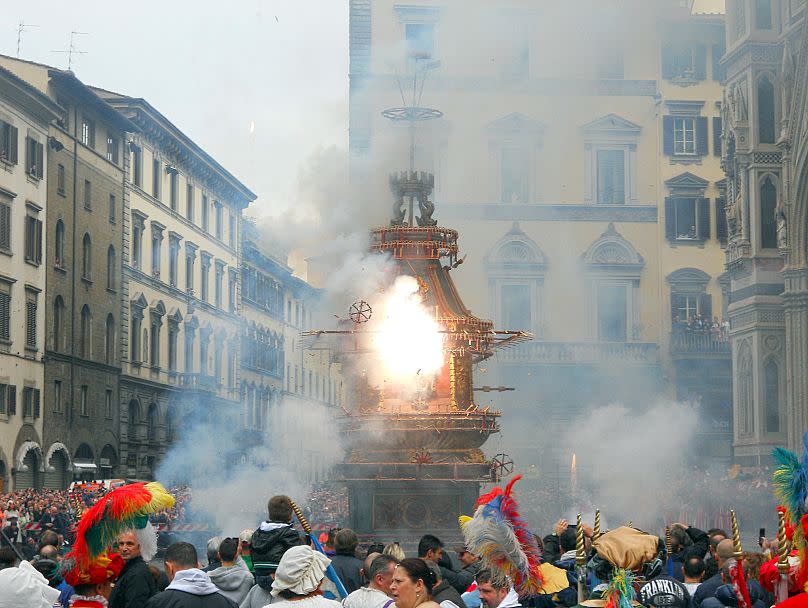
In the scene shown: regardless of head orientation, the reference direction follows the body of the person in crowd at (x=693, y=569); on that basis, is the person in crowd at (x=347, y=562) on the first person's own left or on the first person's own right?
on the first person's own left

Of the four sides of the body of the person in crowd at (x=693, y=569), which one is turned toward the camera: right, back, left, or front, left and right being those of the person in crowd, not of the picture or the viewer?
back

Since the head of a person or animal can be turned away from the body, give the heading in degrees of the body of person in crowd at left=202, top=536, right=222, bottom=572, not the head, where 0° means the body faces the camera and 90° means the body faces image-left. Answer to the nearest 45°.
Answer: approximately 180°

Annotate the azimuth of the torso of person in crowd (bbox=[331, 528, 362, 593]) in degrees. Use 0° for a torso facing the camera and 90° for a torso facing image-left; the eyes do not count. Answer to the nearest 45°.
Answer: approximately 180°

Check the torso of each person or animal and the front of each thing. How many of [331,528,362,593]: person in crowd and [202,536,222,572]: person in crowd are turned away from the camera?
2

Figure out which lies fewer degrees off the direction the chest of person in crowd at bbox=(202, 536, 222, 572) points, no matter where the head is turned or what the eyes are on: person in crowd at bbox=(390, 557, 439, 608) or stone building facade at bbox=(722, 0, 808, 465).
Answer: the stone building facade

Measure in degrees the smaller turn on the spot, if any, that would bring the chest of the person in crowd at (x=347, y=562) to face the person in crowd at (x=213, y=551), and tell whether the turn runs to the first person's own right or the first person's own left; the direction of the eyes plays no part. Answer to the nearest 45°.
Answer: approximately 45° to the first person's own left

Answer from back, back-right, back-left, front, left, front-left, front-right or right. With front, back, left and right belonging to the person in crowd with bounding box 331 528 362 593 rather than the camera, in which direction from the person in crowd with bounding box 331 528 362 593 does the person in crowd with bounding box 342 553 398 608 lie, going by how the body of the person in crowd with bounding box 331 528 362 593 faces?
back

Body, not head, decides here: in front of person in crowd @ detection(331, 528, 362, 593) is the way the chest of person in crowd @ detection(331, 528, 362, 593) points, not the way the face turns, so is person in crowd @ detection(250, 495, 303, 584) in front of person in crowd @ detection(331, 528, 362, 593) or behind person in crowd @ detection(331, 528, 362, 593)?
behind

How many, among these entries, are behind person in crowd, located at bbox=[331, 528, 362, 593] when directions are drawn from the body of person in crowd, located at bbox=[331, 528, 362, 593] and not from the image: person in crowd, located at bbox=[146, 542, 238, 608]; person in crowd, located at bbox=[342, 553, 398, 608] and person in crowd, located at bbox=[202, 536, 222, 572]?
2

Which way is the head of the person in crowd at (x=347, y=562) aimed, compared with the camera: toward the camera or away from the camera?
away from the camera
